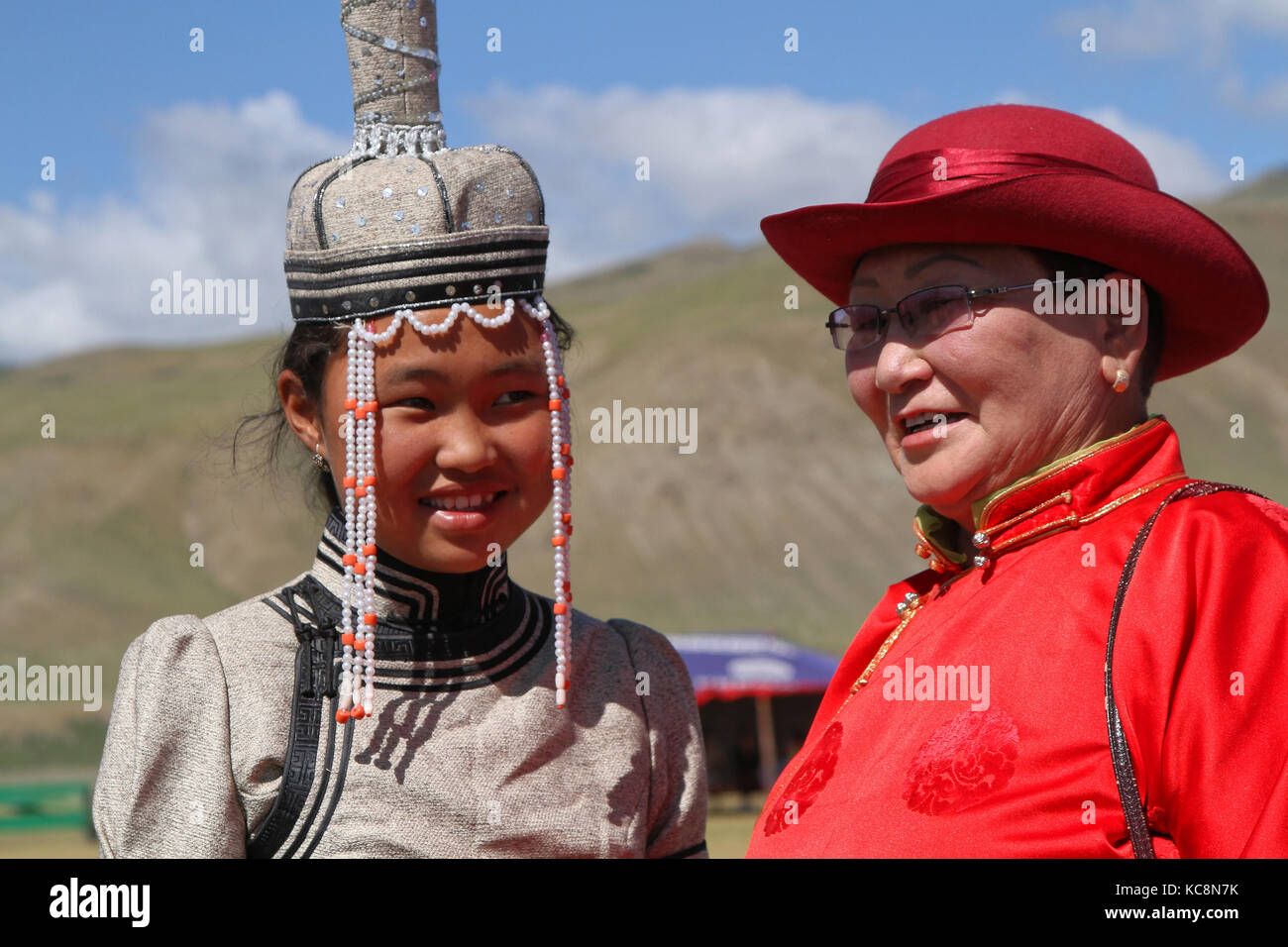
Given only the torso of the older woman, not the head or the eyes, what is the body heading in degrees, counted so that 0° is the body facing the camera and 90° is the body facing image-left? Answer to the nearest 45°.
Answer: approximately 45°

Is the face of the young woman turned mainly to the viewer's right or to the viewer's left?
to the viewer's right

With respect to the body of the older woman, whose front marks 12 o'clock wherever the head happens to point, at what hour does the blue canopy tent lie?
The blue canopy tent is roughly at 4 o'clock from the older woman.

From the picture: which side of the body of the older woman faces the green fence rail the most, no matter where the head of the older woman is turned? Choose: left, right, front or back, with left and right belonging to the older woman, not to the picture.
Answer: right

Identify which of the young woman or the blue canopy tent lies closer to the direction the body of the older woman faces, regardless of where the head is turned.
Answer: the young woman

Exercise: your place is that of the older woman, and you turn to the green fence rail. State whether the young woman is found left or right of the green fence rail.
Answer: left

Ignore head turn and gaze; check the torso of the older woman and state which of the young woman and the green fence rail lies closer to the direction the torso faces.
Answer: the young woman
